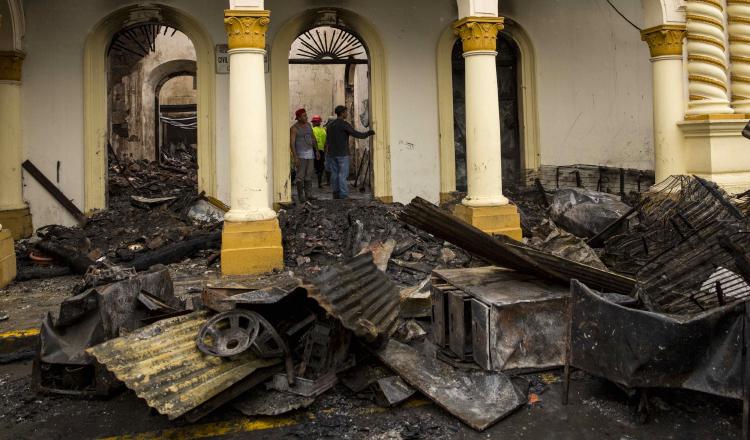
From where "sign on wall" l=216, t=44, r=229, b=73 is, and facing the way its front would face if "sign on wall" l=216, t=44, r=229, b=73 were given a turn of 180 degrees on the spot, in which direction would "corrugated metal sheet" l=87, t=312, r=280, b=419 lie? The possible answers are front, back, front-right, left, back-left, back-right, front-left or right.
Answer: back

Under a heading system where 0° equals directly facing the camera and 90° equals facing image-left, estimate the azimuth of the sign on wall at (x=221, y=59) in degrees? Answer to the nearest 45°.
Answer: approximately 0°

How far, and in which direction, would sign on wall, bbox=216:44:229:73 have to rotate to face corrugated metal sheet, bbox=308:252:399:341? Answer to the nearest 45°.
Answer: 0° — it already faces it

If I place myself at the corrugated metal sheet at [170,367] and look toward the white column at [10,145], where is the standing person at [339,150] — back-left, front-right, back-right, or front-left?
front-right

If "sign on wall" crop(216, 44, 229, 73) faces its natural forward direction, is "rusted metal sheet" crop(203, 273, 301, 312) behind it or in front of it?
in front

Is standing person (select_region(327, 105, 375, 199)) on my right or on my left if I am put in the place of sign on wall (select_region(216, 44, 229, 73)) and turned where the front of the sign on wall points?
on my left

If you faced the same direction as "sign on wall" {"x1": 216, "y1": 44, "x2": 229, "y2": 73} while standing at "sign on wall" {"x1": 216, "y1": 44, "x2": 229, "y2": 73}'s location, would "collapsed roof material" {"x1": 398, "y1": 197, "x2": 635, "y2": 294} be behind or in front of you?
in front

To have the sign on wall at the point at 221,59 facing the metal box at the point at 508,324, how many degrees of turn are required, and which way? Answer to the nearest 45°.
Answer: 0° — it already faces it

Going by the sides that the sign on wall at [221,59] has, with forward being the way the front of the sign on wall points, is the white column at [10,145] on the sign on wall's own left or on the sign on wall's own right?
on the sign on wall's own right

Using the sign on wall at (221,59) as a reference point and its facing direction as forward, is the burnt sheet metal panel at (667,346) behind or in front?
in front

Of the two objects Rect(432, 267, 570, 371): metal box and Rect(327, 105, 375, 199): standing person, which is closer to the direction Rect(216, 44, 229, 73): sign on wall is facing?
the metal box

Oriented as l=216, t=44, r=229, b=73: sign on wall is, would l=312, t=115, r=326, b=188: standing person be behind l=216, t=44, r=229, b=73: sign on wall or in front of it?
behind
